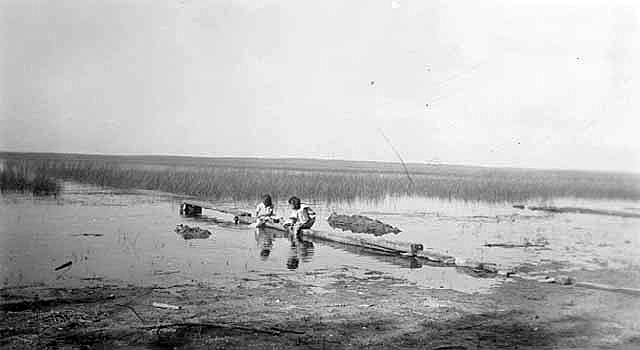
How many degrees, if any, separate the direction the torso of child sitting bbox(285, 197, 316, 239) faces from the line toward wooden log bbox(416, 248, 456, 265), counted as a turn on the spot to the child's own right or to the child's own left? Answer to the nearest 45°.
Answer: approximately 90° to the child's own left

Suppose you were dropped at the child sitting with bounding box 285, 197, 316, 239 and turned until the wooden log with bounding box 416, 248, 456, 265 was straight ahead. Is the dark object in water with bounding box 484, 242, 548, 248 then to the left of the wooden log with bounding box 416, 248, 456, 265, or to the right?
left

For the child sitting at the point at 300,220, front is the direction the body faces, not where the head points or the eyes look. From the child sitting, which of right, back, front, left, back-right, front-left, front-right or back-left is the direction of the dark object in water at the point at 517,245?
back-left

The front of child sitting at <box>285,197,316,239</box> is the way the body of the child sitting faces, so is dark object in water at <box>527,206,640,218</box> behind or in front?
behind

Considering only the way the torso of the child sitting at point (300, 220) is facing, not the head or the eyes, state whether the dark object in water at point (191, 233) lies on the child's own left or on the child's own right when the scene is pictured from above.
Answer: on the child's own right

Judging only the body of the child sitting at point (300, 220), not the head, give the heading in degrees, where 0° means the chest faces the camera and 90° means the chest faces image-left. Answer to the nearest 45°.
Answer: approximately 45°
